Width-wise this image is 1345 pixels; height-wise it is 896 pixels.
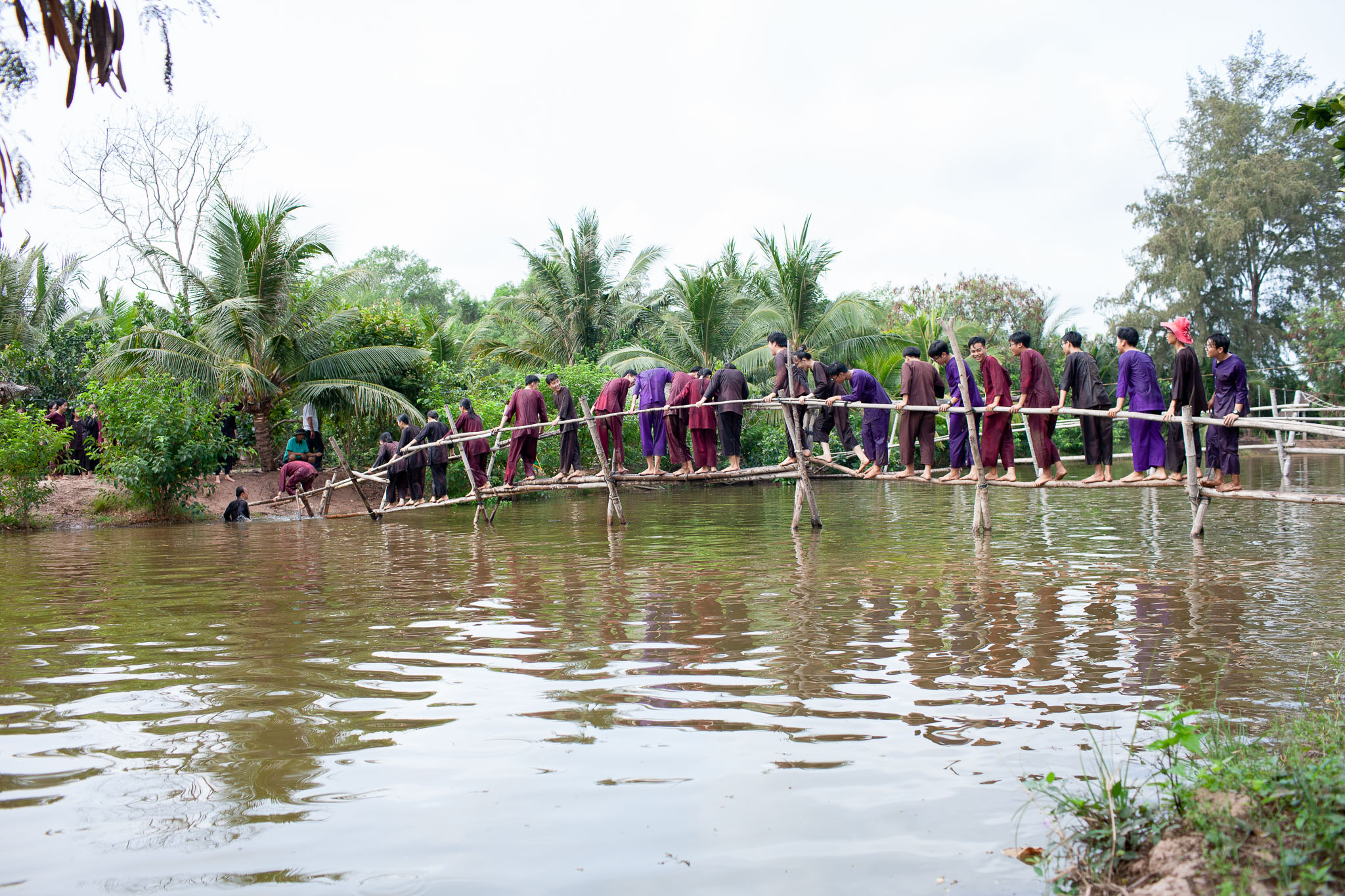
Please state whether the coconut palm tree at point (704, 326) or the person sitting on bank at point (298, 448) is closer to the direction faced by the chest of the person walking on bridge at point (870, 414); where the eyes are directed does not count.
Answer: the person sitting on bank

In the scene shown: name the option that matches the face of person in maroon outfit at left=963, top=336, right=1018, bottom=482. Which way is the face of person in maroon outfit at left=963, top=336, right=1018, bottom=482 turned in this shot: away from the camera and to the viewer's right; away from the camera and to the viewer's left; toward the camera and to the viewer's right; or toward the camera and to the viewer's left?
toward the camera and to the viewer's left

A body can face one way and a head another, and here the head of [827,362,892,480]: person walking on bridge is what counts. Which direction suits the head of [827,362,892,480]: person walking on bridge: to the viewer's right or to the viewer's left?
to the viewer's left

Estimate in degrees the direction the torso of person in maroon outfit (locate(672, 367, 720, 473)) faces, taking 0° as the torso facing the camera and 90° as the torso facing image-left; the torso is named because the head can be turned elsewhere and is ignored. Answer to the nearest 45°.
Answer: approximately 135°

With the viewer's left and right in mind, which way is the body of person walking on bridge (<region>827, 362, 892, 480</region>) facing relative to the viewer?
facing the viewer and to the left of the viewer
